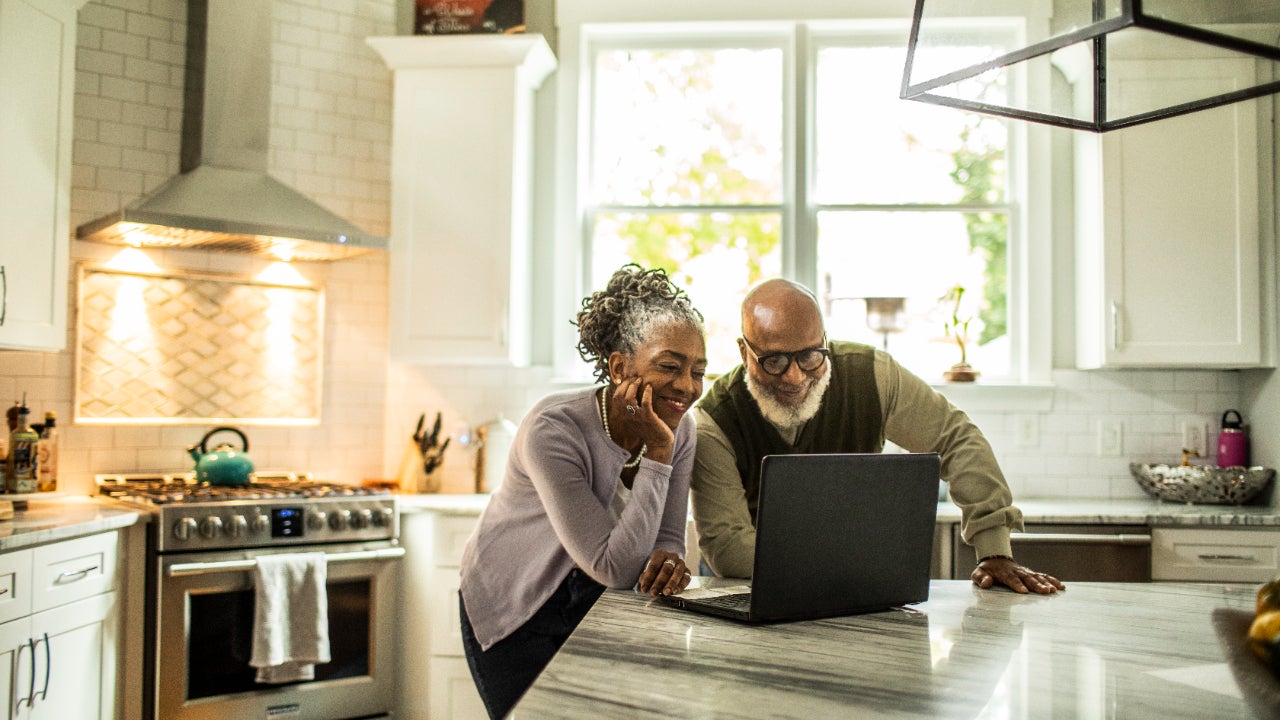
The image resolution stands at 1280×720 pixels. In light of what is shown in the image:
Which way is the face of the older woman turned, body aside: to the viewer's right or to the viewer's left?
to the viewer's right

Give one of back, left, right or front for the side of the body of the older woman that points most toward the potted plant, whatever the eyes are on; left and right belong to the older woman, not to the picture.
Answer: left

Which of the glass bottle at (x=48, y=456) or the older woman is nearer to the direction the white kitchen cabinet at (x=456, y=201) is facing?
the older woman

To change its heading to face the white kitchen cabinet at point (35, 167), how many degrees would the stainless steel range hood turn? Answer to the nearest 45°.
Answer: approximately 90° to its right

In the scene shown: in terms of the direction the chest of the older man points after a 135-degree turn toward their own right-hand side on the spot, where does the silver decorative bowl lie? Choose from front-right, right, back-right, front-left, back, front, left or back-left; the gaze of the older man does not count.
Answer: right

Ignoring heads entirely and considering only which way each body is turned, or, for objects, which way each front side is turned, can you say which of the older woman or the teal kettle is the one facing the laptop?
the older woman

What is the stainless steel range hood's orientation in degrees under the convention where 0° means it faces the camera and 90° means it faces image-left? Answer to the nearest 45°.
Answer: approximately 315°

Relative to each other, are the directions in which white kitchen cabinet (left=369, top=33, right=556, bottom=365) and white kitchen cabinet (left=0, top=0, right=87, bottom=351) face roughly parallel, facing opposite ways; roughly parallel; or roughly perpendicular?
roughly perpendicular

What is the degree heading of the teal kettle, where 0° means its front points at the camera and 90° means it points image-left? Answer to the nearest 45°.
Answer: approximately 90°

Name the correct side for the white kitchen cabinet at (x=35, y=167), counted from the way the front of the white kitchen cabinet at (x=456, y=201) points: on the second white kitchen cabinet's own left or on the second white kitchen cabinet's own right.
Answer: on the second white kitchen cabinet's own right

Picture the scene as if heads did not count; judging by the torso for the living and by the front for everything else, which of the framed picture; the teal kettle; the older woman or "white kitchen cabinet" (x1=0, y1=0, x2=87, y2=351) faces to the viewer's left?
the teal kettle
